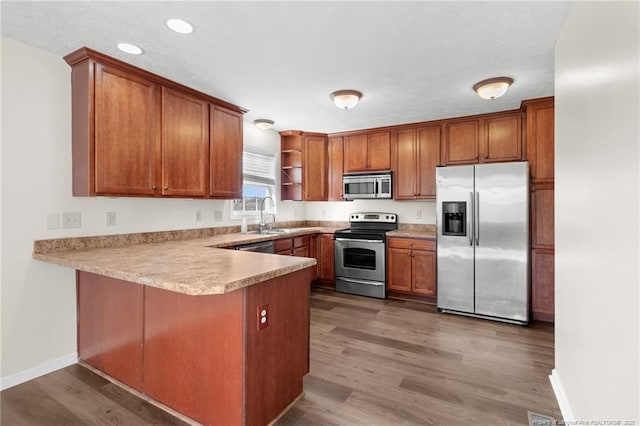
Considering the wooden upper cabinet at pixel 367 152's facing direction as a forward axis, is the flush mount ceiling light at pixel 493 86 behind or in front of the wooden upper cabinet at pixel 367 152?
in front

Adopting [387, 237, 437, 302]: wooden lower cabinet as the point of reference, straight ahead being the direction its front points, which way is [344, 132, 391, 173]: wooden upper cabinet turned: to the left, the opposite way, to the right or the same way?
the same way

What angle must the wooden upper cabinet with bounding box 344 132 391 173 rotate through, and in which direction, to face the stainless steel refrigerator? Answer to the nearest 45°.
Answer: approximately 45° to its left

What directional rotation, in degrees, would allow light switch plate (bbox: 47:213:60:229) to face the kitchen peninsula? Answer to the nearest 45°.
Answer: approximately 45° to its left

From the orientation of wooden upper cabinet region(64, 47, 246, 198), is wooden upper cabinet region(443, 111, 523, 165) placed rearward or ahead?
ahead

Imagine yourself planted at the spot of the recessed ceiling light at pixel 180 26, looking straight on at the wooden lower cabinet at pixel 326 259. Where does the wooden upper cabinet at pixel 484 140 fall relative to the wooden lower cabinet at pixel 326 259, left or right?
right

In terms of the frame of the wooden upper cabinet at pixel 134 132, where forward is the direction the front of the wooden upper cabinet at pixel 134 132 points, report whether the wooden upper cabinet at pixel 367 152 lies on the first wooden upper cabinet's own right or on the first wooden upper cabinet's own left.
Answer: on the first wooden upper cabinet's own left

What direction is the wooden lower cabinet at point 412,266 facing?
toward the camera

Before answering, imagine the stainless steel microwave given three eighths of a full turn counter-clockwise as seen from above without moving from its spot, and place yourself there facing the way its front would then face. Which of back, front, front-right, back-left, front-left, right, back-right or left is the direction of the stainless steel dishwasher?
back

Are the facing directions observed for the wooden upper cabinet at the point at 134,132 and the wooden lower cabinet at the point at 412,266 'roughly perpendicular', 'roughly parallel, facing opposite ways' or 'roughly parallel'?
roughly perpendicular
